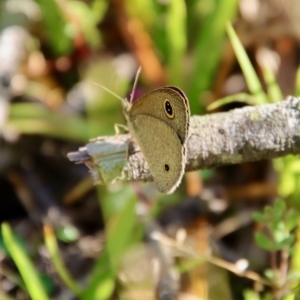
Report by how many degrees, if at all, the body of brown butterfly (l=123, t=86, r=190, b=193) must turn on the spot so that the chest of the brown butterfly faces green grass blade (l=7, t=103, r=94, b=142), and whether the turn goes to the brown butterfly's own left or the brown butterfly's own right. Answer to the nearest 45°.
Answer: approximately 45° to the brown butterfly's own right

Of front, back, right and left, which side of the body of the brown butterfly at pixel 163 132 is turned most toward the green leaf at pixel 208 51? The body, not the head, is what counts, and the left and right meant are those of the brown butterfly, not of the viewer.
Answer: right

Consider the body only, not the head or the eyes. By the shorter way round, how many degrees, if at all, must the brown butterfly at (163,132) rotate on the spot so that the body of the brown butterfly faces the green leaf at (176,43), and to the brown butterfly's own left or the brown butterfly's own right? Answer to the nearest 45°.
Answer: approximately 90° to the brown butterfly's own right

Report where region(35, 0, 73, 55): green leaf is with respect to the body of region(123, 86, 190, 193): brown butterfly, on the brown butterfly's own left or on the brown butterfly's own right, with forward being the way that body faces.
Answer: on the brown butterfly's own right

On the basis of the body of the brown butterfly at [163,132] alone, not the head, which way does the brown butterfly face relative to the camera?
to the viewer's left
